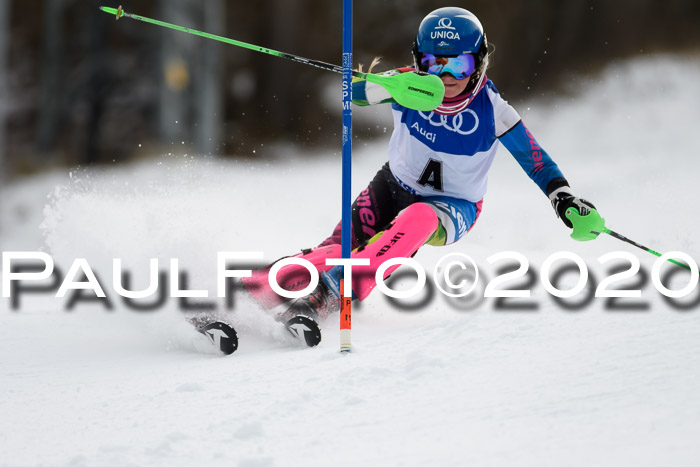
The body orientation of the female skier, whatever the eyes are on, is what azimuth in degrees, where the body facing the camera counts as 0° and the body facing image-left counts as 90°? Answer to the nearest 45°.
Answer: approximately 0°

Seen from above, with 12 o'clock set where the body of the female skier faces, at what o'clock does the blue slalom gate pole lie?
The blue slalom gate pole is roughly at 1 o'clock from the female skier.
